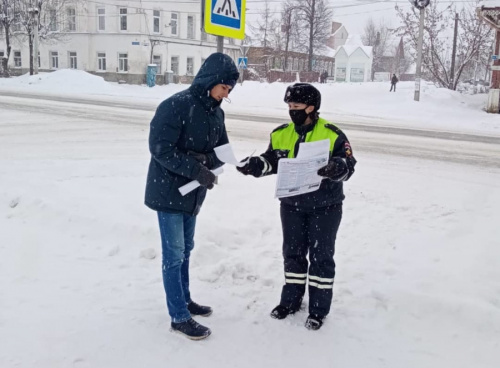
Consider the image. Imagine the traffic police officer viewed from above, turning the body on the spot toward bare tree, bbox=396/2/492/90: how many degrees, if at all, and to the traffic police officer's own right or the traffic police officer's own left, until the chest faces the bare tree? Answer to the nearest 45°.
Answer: approximately 135° to the traffic police officer's own right

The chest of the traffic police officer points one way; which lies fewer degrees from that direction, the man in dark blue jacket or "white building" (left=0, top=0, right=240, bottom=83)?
the man in dark blue jacket

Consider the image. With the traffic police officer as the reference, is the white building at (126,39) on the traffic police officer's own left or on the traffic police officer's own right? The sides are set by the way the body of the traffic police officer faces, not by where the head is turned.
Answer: on the traffic police officer's own right

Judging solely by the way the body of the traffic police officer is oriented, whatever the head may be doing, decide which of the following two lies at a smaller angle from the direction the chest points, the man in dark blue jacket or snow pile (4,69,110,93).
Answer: the man in dark blue jacket

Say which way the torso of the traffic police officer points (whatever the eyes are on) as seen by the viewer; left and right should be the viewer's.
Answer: facing the viewer and to the left of the viewer

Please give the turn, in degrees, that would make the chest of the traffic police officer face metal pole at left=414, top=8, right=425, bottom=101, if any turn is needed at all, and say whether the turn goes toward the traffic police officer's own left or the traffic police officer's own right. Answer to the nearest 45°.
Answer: approximately 135° to the traffic police officer's own right

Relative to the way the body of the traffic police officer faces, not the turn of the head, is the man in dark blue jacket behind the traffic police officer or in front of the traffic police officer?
in front
